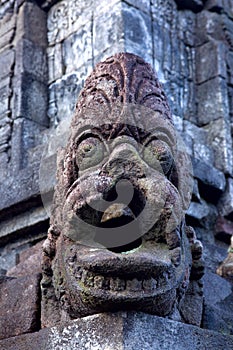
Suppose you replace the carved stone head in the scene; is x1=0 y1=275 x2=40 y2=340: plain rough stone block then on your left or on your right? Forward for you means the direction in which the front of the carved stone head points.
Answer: on your right

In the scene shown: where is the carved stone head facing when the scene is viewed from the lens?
facing the viewer
